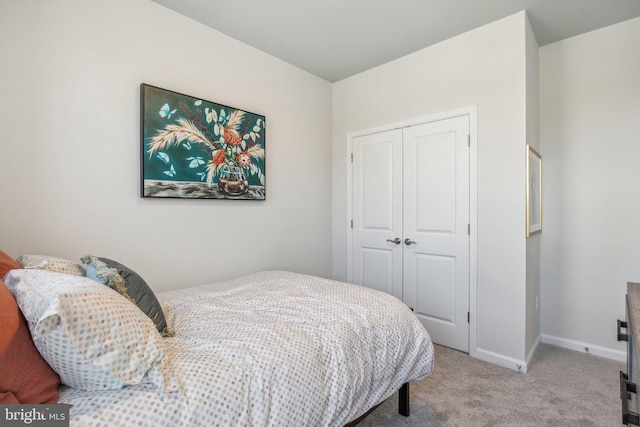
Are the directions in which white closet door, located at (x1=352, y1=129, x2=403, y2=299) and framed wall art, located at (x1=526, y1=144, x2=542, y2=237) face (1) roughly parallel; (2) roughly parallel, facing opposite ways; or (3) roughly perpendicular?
roughly perpendicular

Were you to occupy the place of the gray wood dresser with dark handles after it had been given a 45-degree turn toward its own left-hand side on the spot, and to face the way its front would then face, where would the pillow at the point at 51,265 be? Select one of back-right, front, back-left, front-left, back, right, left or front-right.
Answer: front

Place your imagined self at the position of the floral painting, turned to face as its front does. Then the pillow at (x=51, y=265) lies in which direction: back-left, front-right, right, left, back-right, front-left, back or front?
right

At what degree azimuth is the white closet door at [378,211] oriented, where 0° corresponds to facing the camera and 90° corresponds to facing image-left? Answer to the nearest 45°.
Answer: approximately 45°

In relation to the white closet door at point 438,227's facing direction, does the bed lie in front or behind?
in front

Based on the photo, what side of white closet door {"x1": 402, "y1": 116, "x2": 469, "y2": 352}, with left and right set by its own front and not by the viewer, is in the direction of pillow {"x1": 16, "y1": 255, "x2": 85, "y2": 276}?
front

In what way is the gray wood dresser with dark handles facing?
to the viewer's left
